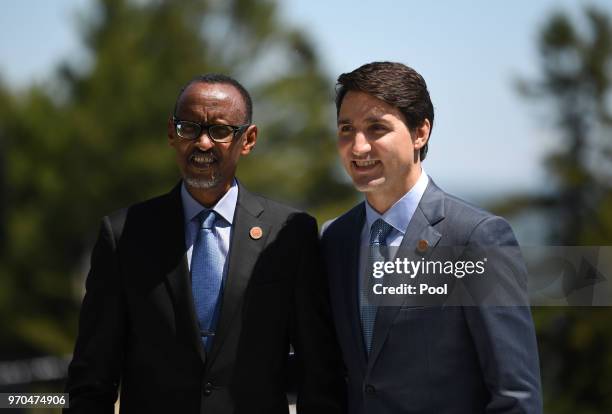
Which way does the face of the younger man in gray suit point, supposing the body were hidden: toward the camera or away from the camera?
toward the camera

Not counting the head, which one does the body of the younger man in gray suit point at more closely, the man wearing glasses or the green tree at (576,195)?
the man wearing glasses

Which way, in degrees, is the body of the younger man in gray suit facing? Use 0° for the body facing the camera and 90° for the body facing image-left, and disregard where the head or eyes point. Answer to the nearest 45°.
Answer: approximately 45°

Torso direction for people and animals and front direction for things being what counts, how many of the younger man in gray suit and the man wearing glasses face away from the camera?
0

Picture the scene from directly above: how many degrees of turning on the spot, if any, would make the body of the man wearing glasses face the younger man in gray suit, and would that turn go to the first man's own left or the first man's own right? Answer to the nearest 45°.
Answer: approximately 90° to the first man's own left

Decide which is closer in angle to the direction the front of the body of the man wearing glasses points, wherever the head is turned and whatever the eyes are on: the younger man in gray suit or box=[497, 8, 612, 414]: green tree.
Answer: the younger man in gray suit

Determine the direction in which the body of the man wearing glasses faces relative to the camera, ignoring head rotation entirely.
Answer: toward the camera
